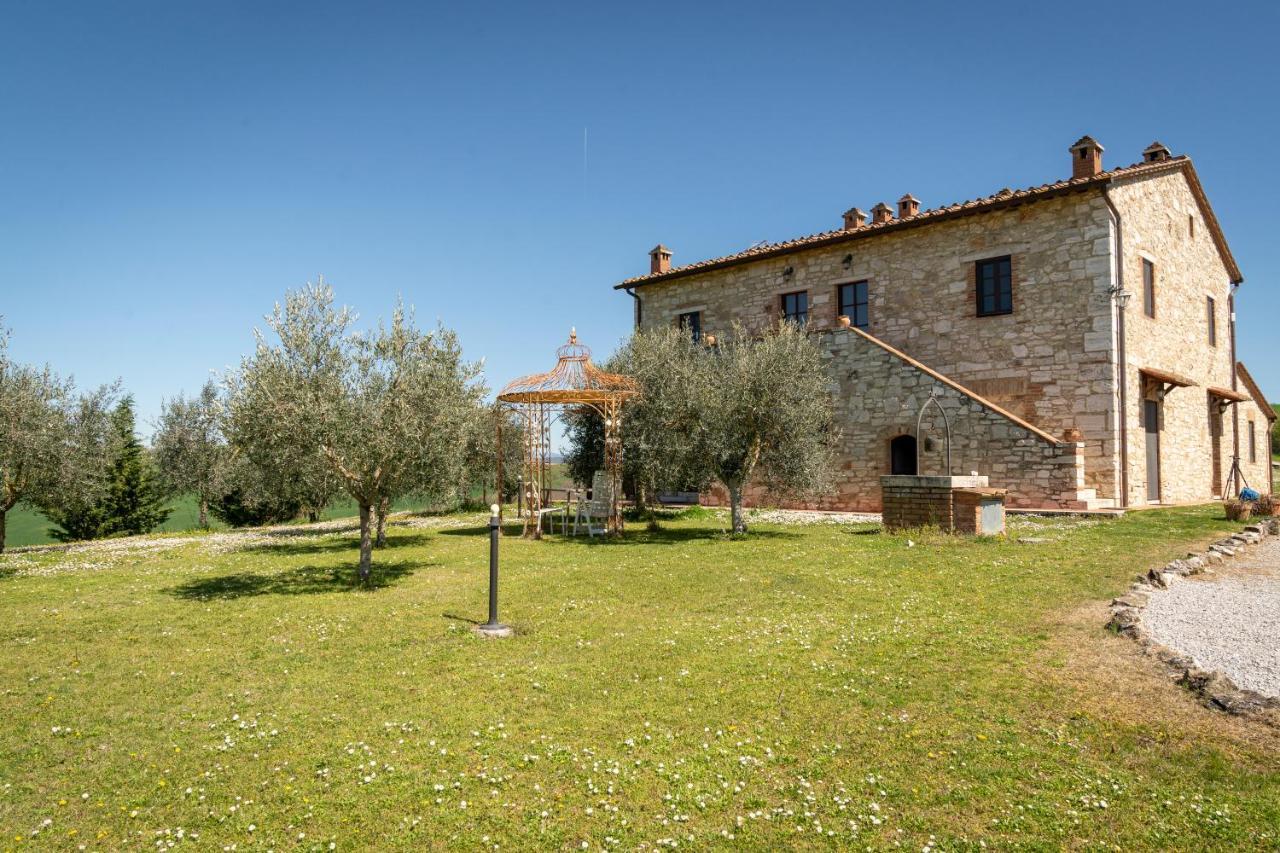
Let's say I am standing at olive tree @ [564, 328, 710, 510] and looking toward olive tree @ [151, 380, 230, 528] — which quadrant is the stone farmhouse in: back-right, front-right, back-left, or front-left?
back-right

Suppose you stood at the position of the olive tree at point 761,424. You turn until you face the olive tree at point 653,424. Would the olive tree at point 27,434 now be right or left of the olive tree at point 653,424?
left
